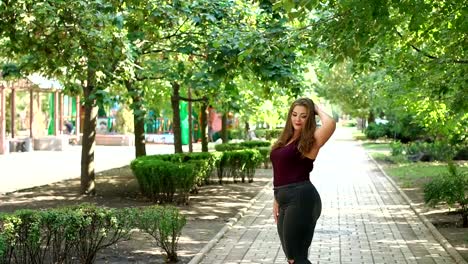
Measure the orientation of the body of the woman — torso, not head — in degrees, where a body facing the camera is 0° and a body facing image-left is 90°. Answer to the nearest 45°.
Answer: approximately 45°

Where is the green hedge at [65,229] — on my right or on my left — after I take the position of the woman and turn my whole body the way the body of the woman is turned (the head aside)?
on my right

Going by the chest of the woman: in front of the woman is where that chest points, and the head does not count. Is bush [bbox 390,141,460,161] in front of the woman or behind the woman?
behind

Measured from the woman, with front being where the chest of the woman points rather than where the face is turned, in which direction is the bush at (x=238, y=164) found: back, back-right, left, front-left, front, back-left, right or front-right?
back-right

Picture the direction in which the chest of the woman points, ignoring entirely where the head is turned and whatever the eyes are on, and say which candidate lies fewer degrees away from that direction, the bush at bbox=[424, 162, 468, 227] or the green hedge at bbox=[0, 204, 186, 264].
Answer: the green hedge

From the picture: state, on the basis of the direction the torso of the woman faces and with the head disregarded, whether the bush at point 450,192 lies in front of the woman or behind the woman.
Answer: behind
